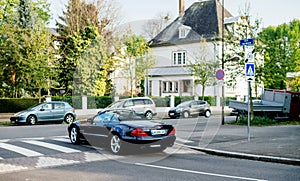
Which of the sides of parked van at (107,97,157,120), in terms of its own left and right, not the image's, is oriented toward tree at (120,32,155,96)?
right

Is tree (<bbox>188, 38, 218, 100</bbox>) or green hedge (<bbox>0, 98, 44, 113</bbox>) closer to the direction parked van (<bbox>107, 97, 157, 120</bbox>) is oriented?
the green hedge

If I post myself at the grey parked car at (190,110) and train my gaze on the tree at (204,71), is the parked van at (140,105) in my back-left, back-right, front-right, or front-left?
back-left

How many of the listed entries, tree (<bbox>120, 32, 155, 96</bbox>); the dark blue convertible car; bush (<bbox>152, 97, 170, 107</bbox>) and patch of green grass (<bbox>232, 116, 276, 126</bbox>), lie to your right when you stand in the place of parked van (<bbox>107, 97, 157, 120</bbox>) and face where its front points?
2

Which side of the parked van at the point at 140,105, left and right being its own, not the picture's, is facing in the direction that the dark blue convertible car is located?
left

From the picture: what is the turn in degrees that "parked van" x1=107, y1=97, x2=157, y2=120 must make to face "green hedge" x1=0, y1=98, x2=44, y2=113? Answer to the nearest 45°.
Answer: approximately 45° to its right

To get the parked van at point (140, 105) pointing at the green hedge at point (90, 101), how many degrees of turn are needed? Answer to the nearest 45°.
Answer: approximately 45° to its right

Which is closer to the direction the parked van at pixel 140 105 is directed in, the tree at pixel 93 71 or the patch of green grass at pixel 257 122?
the tree

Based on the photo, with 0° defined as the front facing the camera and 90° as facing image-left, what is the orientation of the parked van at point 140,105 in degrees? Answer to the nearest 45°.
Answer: approximately 90°

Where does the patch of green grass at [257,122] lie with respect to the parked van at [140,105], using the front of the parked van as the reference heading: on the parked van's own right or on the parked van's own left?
on the parked van's own left
